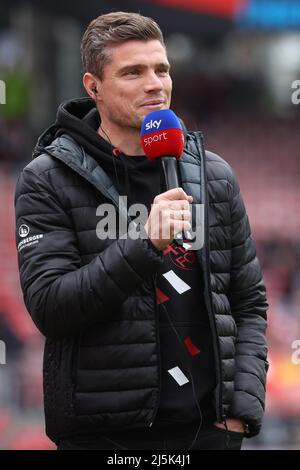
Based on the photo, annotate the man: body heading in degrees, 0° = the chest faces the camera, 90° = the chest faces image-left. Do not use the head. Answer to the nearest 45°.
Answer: approximately 315°
